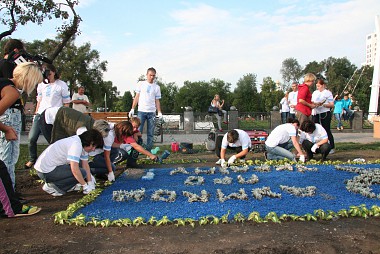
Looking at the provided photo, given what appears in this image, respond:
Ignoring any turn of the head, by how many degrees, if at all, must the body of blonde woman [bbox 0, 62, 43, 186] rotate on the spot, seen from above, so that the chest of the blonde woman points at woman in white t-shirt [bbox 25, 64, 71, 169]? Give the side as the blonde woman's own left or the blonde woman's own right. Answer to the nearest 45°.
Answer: approximately 90° to the blonde woman's own left

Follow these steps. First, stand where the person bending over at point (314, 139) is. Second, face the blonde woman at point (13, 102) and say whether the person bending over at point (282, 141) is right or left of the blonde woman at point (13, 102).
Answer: right

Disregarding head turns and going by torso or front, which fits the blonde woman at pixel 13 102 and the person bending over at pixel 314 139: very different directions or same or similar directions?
very different directions

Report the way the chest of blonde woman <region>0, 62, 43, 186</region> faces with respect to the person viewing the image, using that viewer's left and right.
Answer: facing to the right of the viewer

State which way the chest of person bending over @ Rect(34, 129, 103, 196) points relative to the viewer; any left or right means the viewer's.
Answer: facing to the right of the viewer

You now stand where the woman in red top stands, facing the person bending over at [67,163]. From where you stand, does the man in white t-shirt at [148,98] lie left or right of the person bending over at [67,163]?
right

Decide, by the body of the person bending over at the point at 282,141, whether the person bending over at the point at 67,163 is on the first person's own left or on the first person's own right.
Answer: on the first person's own right

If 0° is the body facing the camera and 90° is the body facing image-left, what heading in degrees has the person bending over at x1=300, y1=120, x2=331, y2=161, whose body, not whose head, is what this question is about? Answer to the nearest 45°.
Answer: approximately 45°
